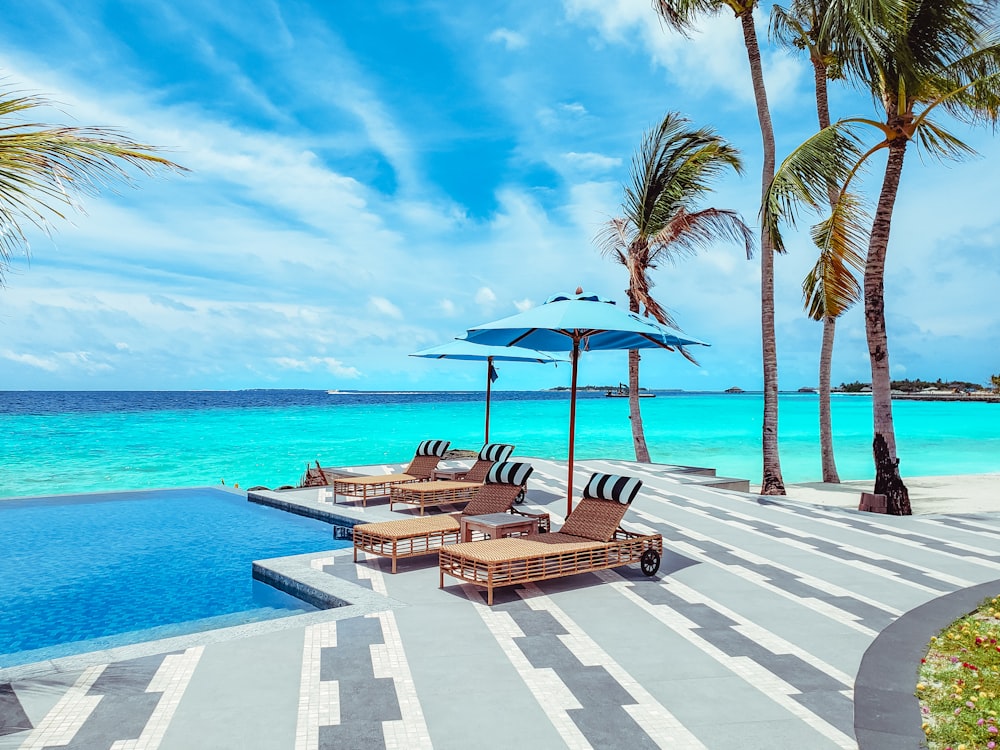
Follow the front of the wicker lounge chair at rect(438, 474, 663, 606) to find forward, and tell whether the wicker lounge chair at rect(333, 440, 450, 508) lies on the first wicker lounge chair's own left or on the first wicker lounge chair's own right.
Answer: on the first wicker lounge chair's own right

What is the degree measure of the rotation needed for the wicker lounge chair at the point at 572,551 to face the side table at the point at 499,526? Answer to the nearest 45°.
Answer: approximately 90° to its right

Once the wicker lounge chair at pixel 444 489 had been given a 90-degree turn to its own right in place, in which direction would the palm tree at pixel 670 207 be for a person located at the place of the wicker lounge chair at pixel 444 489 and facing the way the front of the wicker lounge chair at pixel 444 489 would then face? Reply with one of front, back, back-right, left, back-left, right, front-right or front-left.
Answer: right

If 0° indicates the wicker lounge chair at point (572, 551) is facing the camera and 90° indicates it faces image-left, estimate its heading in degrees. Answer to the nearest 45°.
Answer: approximately 45°

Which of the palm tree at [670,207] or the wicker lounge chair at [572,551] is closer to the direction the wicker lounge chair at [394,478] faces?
the wicker lounge chair

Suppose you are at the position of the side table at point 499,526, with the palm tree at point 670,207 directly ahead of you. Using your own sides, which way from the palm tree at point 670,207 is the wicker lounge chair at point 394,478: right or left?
left

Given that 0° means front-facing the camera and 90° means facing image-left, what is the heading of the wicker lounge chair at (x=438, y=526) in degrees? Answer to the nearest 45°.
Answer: approximately 45°

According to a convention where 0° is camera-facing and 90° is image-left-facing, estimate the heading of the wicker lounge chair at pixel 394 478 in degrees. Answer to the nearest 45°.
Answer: approximately 45°

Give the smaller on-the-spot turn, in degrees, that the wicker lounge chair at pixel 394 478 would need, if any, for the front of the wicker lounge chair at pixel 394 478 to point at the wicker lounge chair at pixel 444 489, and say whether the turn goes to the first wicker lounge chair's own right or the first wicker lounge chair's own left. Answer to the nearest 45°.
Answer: approximately 90° to the first wicker lounge chair's own left

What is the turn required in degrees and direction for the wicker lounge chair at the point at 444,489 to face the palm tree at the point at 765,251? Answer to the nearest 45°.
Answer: approximately 180°

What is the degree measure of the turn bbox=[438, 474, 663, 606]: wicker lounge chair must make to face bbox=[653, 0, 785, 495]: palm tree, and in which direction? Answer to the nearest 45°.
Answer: approximately 180°
